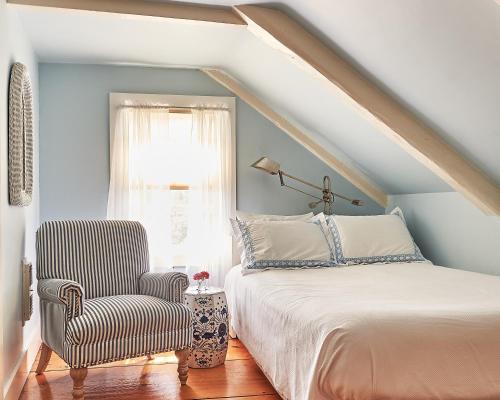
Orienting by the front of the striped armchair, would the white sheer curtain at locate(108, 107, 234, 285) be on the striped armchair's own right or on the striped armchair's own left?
on the striped armchair's own left

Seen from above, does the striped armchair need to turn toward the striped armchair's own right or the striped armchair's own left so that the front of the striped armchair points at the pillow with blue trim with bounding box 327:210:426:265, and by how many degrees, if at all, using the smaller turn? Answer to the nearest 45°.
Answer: approximately 45° to the striped armchair's own left

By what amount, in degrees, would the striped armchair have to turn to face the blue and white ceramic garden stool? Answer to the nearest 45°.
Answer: approximately 45° to its left

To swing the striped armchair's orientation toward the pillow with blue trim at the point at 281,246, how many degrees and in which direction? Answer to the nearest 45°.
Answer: approximately 45° to its left

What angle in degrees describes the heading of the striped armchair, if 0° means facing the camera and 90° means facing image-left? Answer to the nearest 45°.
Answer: approximately 315°
